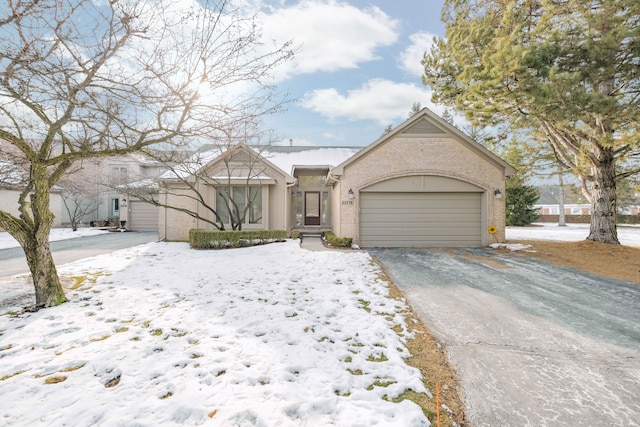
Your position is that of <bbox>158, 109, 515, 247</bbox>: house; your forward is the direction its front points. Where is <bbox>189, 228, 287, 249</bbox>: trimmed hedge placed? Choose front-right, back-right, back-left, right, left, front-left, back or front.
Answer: right

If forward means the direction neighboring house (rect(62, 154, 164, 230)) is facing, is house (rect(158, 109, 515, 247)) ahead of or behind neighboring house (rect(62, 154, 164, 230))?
ahead

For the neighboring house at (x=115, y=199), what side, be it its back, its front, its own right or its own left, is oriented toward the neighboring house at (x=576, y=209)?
left

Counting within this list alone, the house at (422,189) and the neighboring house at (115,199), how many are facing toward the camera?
2

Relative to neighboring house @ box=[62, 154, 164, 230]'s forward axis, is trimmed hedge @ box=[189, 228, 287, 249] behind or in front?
in front

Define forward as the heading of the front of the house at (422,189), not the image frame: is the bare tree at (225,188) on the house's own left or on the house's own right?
on the house's own right

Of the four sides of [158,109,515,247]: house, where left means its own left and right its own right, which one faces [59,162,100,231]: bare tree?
right

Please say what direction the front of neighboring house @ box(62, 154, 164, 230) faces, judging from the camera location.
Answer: facing the viewer
